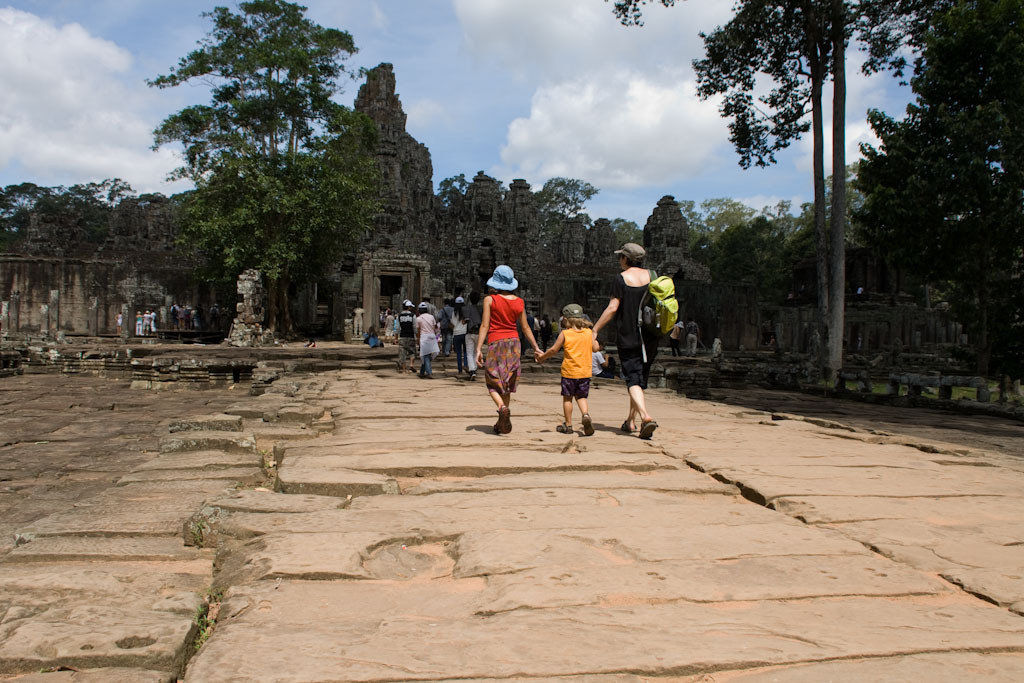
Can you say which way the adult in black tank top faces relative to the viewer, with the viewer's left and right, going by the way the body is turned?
facing away from the viewer and to the left of the viewer

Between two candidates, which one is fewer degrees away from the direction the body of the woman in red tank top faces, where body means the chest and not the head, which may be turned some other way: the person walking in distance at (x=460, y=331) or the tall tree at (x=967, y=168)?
the person walking in distance

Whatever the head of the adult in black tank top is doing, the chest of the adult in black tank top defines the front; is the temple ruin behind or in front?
in front

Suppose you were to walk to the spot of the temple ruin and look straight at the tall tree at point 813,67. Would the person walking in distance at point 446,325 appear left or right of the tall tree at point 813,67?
right

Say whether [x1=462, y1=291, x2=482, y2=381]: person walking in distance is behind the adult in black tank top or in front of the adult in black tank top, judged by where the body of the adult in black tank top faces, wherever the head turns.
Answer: in front

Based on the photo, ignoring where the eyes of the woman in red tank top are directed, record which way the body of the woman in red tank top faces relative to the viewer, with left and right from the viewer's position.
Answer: facing away from the viewer

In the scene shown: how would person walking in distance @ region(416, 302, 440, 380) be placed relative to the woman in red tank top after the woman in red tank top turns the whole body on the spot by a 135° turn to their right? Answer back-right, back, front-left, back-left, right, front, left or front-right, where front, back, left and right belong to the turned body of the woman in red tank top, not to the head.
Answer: back-left

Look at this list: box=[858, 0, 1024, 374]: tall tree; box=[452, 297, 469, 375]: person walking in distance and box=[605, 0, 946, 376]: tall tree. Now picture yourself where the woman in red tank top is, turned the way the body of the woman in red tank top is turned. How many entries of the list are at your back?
0

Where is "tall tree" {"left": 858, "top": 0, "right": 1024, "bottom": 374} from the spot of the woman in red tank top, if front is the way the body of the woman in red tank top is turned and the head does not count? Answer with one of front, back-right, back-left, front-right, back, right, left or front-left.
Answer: front-right

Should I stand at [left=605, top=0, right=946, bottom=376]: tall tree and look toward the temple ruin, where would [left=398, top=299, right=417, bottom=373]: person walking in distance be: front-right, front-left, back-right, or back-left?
front-left

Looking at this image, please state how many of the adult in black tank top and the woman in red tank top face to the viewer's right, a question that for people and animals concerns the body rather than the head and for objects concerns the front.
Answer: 0

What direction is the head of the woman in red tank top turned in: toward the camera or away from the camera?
away from the camera

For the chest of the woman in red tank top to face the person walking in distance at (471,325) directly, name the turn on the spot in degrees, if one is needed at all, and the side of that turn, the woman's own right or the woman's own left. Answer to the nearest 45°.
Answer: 0° — they already face them

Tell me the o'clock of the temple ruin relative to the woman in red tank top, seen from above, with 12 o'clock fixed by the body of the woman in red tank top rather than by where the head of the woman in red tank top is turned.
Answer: The temple ruin is roughly at 12 o'clock from the woman in red tank top.

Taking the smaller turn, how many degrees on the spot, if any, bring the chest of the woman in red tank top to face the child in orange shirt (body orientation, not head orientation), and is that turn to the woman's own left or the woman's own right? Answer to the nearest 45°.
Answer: approximately 135° to the woman's own right

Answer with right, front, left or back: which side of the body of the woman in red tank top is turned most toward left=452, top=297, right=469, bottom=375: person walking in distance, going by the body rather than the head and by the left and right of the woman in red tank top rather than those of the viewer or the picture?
front
